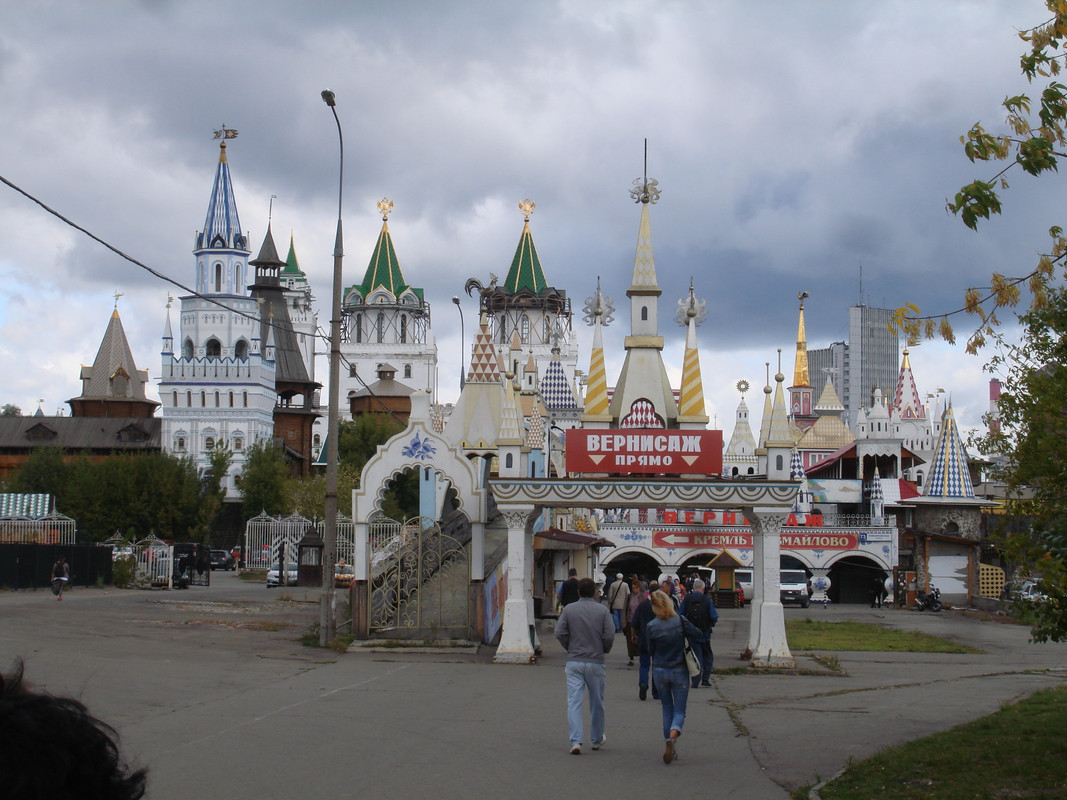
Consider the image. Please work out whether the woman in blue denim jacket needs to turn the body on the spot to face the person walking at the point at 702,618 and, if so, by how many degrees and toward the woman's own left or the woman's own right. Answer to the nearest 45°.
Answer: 0° — they already face them

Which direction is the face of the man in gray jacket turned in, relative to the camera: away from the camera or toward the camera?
away from the camera

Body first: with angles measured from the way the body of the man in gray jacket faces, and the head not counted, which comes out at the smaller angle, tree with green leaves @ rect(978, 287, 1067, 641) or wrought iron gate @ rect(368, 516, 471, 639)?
the wrought iron gate

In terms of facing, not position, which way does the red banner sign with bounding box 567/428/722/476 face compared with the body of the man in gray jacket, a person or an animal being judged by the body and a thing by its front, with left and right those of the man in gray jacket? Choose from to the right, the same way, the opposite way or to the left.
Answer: the opposite way

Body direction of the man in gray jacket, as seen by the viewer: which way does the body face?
away from the camera

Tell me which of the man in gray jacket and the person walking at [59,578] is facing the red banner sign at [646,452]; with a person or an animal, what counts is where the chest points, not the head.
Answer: the man in gray jacket

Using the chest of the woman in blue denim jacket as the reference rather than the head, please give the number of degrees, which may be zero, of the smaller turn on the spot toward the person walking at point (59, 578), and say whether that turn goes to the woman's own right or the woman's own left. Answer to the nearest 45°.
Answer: approximately 45° to the woman's own left

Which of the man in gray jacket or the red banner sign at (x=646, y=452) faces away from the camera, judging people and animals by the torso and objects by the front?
the man in gray jacket

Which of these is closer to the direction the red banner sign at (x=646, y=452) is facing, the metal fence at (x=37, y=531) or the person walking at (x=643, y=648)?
the person walking

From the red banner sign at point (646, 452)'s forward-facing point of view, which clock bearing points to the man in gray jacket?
The man in gray jacket is roughly at 12 o'clock from the red banner sign.

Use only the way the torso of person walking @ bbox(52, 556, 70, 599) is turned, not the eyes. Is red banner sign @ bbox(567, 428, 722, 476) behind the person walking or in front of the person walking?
behind

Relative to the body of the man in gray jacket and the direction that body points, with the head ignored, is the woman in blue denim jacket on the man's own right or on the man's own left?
on the man's own right

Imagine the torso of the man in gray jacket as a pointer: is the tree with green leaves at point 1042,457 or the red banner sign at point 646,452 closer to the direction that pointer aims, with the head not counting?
the red banner sign

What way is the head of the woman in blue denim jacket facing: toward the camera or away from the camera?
away from the camera
